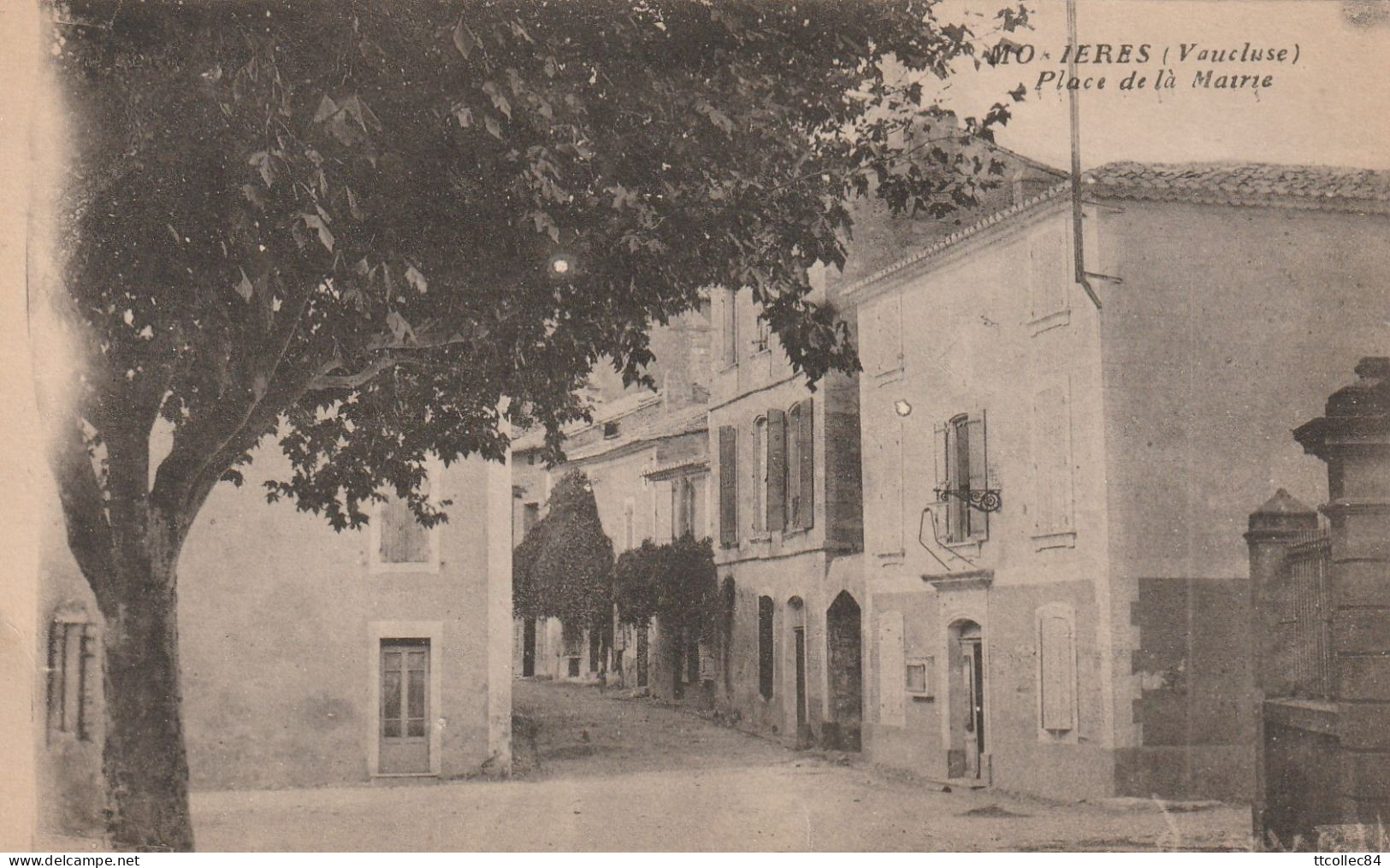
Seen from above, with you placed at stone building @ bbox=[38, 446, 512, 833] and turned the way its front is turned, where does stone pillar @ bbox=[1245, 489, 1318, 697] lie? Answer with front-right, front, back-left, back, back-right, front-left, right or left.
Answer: front-left

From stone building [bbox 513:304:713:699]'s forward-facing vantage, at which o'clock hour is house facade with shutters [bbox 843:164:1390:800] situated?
The house facade with shutters is roughly at 10 o'clock from the stone building.

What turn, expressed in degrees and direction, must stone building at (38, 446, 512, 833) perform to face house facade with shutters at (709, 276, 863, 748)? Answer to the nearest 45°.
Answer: approximately 135° to its left

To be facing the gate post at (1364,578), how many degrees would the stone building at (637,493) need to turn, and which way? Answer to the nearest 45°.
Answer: approximately 45° to its left

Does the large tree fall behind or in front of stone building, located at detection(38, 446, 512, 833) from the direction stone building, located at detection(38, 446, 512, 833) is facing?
in front

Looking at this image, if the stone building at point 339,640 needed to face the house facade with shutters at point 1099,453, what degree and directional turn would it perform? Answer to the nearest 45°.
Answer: approximately 45° to its left

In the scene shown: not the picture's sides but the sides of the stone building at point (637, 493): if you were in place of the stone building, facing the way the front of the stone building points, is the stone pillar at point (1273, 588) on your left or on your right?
on your left

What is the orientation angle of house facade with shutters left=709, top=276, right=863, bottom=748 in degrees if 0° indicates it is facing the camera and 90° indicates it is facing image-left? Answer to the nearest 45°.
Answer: approximately 45°
